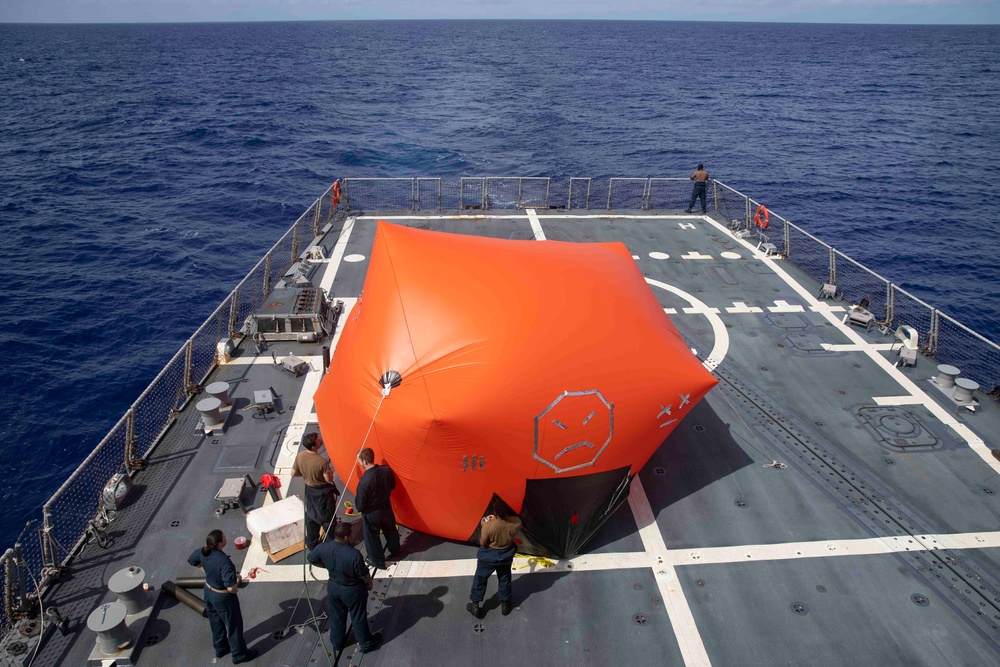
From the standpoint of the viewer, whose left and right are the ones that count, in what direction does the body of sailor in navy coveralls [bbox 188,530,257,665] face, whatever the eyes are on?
facing away from the viewer and to the right of the viewer

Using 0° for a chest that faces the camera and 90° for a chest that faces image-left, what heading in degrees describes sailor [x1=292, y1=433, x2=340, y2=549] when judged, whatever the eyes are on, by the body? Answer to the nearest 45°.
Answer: approximately 225°

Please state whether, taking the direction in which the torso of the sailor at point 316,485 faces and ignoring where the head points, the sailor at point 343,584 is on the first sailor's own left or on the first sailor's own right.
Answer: on the first sailor's own right

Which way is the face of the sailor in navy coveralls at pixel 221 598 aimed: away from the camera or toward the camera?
away from the camera

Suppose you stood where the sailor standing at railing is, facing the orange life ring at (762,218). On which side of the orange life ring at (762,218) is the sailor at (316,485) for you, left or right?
right

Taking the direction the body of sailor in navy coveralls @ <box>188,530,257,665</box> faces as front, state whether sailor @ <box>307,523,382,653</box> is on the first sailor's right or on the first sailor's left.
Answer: on the first sailor's right

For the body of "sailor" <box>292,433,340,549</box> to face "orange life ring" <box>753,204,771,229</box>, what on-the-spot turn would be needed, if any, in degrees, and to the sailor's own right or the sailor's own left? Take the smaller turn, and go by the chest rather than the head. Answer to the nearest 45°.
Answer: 0° — they already face it
